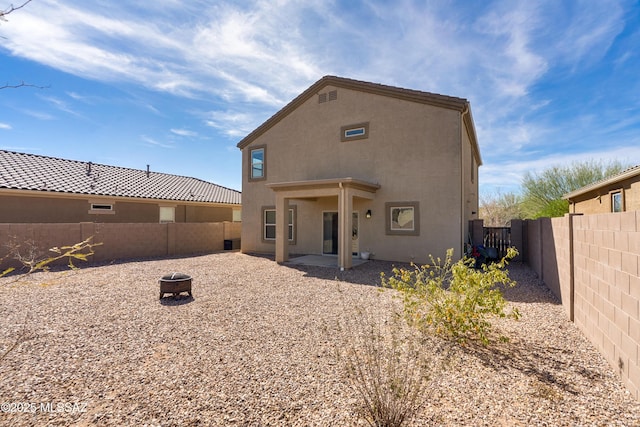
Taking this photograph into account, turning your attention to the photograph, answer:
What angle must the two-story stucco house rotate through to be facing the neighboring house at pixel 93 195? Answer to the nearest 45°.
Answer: approximately 90° to its left

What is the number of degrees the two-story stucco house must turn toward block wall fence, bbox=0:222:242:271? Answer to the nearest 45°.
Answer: approximately 90° to its left

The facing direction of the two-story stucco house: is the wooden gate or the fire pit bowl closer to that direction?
the wooden gate

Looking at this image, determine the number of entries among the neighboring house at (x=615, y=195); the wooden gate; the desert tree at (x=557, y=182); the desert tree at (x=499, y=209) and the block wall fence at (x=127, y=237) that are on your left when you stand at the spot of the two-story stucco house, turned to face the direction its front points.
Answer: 1

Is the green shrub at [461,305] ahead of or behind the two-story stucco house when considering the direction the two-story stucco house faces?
behind

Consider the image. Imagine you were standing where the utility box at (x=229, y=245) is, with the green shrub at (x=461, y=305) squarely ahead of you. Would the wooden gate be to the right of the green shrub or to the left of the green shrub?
left

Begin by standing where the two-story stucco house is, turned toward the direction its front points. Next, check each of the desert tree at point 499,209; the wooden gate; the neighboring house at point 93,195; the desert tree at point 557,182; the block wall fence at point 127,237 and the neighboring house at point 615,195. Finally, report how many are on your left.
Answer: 2

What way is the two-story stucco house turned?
away from the camera

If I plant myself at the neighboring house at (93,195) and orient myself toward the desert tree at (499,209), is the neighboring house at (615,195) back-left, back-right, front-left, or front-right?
front-right

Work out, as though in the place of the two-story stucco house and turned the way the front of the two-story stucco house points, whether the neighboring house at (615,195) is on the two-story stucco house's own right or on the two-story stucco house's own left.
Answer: on the two-story stucco house's own right

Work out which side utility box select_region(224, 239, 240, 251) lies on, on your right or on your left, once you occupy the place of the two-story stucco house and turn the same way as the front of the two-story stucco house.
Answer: on your left

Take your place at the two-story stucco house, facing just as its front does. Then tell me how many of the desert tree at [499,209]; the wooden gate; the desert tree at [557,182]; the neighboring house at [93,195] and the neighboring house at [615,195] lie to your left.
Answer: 1

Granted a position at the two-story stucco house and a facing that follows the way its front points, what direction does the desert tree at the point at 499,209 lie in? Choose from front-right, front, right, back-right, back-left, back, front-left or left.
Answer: front-right

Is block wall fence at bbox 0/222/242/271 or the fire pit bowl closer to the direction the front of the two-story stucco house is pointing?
the block wall fence
